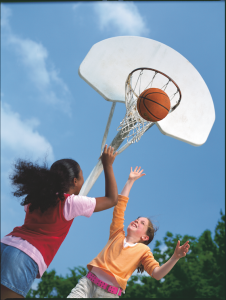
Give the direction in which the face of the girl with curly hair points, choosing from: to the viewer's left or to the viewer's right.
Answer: to the viewer's right

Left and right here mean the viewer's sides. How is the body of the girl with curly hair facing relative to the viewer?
facing away from the viewer and to the right of the viewer

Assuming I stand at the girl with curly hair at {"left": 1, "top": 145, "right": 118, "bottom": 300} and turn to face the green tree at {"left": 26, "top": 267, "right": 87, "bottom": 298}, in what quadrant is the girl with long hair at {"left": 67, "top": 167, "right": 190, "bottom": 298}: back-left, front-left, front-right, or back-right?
front-right

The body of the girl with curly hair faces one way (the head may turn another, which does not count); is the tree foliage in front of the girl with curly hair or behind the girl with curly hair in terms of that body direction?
in front

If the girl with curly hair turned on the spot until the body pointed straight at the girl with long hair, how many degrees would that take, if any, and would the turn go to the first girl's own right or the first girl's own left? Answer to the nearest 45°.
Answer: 0° — they already face them

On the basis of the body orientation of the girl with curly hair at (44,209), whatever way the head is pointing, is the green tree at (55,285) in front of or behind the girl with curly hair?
in front
